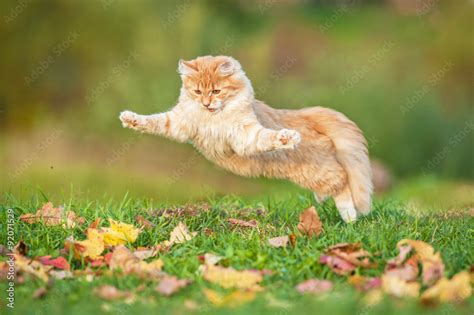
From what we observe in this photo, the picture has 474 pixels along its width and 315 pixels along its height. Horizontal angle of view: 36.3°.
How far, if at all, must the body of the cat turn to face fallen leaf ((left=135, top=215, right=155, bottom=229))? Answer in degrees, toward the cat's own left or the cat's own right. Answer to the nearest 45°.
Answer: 0° — it already faces it

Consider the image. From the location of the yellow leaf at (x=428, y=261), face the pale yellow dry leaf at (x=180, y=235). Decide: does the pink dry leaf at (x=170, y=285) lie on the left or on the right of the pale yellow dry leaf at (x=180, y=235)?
left

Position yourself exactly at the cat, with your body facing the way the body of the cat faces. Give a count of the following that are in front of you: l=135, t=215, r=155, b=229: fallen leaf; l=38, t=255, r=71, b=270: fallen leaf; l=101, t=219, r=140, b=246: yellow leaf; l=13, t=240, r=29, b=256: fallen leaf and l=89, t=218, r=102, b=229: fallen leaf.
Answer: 5

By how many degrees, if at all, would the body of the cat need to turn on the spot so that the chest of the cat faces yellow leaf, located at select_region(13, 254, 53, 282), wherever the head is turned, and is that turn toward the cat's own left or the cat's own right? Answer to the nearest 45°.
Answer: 0° — it already faces it

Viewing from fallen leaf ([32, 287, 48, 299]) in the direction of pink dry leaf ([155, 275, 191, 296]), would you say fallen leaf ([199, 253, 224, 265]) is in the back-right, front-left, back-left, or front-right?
front-left

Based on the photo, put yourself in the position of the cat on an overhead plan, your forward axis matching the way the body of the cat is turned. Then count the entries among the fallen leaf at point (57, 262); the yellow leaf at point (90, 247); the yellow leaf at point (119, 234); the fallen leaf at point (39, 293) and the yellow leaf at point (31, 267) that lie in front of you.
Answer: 5

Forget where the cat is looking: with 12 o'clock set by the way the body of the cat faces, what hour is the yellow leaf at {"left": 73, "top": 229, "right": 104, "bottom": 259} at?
The yellow leaf is roughly at 12 o'clock from the cat.

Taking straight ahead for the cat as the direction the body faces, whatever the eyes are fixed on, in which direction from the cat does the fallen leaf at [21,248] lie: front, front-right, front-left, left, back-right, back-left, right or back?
front

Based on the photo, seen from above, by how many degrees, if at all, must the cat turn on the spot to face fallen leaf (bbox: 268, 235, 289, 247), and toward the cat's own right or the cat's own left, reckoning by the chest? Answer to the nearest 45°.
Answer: approximately 45° to the cat's own left

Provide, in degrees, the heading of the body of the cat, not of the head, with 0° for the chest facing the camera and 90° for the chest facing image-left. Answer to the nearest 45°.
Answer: approximately 45°

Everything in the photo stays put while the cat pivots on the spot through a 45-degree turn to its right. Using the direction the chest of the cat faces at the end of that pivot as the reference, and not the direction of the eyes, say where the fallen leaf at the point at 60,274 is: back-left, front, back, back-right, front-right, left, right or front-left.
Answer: front-left

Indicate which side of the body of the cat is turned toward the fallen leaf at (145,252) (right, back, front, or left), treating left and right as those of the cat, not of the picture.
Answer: front
